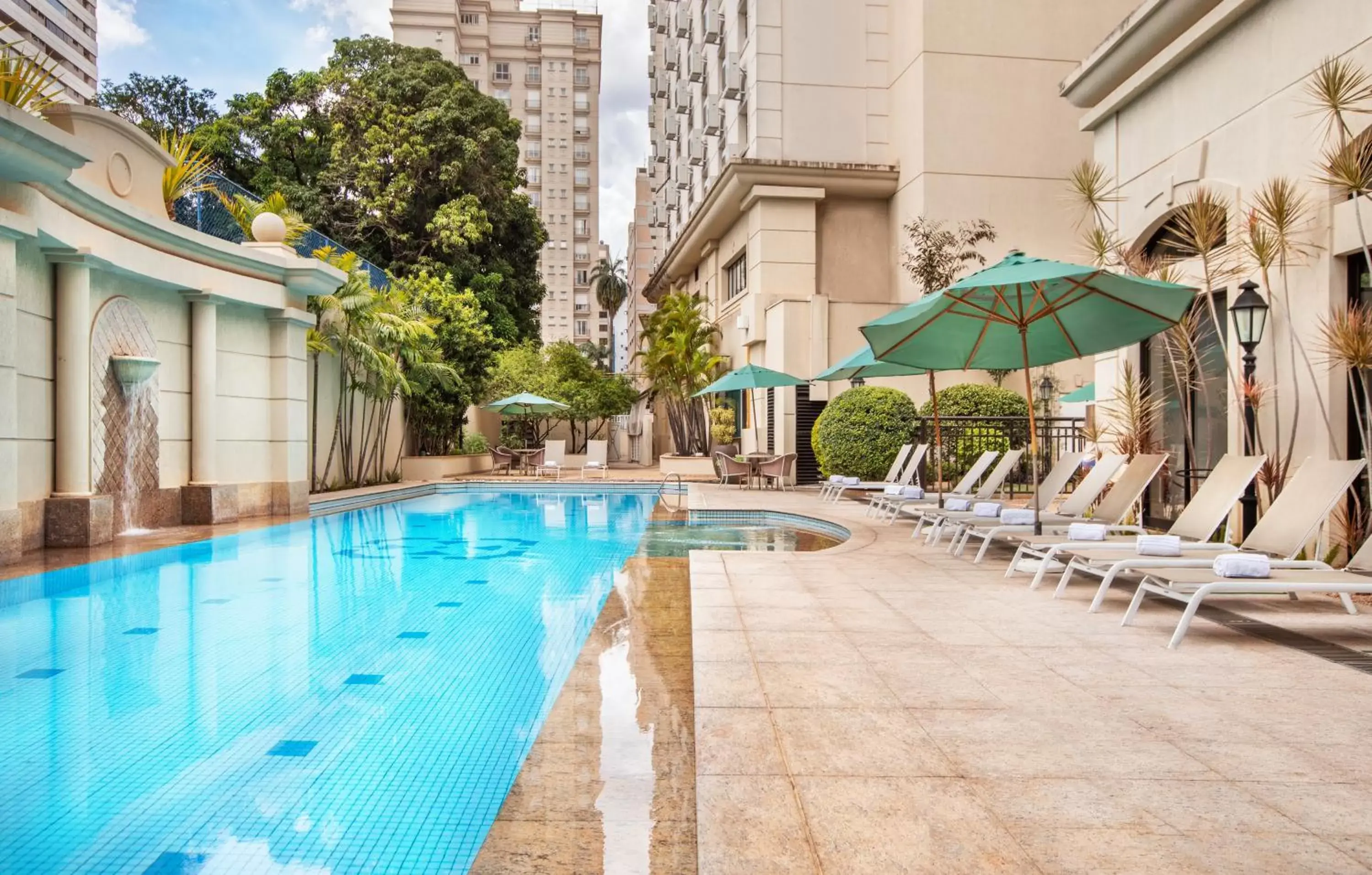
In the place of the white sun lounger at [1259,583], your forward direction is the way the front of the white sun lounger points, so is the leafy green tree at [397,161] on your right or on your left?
on your right

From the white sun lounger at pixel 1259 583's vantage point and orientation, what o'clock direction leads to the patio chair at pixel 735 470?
The patio chair is roughly at 3 o'clock from the white sun lounger.

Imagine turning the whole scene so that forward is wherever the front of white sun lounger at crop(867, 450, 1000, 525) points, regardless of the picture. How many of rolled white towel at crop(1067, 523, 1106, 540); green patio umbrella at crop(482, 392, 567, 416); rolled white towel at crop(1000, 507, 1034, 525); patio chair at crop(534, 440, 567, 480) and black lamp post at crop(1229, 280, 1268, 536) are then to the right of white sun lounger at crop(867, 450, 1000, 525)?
2

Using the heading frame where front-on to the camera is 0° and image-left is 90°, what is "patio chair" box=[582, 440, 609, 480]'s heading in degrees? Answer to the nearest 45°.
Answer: approximately 0°

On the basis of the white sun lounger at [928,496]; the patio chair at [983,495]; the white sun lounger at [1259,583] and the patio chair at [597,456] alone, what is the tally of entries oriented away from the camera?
0

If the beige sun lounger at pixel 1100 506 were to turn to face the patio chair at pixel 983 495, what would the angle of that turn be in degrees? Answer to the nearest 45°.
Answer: approximately 90° to its right

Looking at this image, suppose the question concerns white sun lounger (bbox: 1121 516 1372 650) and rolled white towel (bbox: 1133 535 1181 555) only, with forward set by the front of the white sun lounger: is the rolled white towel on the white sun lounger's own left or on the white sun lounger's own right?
on the white sun lounger's own right

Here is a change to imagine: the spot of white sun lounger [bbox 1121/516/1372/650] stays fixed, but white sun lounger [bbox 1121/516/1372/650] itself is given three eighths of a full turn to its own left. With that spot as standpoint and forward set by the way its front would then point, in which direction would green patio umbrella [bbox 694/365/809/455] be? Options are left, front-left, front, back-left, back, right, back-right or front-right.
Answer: back-left

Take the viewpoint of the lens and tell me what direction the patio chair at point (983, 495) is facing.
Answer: facing the viewer and to the left of the viewer

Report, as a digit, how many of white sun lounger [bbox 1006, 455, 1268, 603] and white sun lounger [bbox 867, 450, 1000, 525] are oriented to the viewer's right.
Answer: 0

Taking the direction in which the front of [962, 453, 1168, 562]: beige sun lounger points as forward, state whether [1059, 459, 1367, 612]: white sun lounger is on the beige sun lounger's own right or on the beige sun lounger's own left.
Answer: on the beige sun lounger's own left

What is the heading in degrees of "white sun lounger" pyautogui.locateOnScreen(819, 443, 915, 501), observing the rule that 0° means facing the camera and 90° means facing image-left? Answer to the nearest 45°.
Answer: approximately 45°

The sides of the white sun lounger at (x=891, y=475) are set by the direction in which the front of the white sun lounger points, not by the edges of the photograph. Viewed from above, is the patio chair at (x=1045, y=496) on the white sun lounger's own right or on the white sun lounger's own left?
on the white sun lounger's own left
